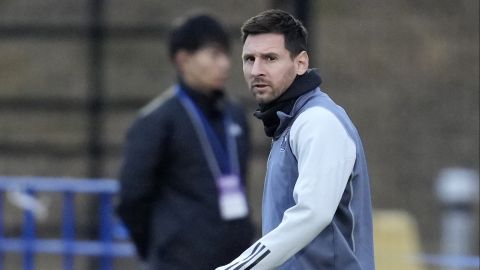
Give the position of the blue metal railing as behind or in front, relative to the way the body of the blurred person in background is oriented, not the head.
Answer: behind

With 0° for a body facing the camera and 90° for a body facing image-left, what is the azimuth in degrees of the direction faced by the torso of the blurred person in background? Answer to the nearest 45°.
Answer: approximately 315°

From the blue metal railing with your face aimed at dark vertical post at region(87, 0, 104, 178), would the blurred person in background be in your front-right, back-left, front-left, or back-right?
back-right

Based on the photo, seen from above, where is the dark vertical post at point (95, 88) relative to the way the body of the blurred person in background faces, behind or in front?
behind
